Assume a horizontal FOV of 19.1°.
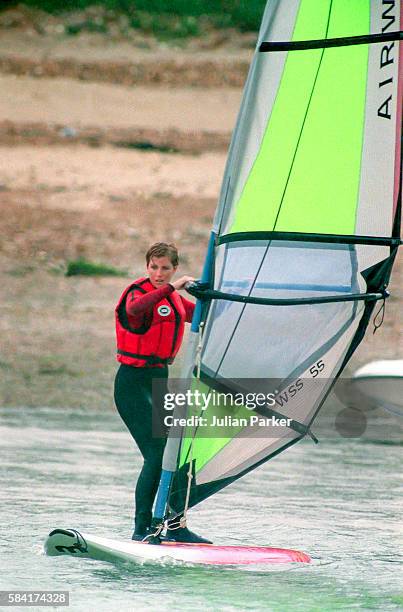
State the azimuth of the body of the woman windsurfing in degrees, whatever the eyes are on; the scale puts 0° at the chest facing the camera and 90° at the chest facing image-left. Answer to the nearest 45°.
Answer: approximately 315°
